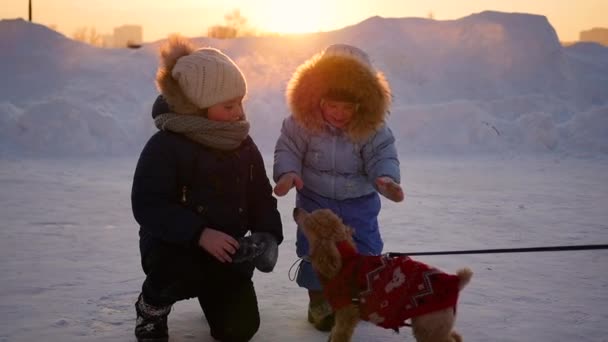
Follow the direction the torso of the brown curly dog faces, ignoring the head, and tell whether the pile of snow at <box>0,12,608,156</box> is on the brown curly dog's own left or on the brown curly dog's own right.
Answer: on the brown curly dog's own right

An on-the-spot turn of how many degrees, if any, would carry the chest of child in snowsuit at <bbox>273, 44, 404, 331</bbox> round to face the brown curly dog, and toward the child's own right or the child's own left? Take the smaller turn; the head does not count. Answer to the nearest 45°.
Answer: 0° — they already face it

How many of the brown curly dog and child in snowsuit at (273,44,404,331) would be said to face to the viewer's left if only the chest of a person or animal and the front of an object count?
1

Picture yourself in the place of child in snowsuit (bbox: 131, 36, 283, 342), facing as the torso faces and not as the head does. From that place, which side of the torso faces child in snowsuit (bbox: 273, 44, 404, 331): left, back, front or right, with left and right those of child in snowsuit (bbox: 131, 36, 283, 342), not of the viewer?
left

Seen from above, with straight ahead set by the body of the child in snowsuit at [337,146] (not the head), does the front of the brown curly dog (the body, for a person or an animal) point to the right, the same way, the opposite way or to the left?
to the right

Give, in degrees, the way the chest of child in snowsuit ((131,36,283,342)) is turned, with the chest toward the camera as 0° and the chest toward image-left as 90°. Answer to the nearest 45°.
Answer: approximately 315°

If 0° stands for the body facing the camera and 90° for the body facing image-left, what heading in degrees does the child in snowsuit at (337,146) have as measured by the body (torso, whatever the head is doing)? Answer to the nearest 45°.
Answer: approximately 0°

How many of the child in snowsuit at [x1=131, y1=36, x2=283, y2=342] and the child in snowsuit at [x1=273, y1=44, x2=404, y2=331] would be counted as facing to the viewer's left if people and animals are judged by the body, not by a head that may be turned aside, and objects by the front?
0

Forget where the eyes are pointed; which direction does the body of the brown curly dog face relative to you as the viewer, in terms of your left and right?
facing to the left of the viewer

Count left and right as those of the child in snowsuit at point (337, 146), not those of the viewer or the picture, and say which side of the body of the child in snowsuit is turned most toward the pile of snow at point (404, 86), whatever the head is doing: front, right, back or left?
back
